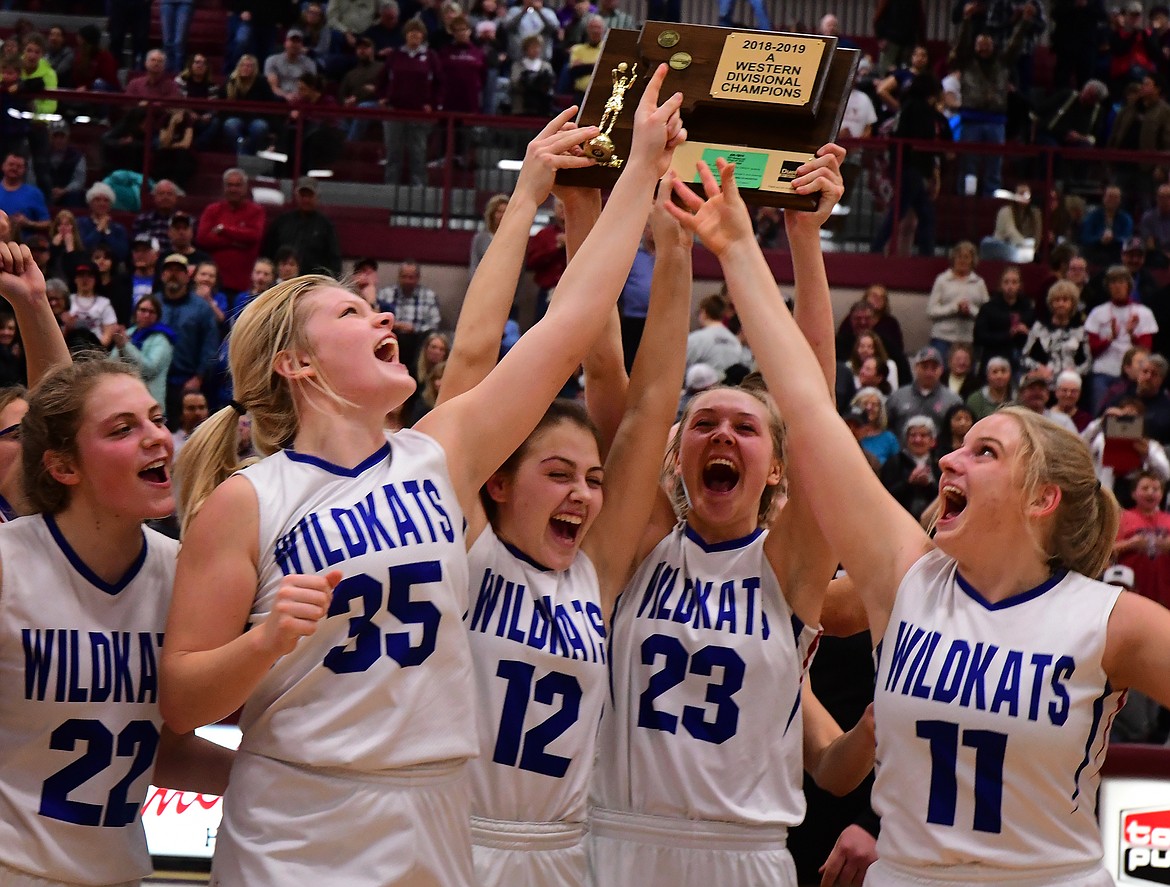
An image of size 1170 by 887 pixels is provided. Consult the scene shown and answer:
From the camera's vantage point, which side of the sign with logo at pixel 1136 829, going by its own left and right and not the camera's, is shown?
front

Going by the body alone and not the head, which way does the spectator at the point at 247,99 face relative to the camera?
toward the camera

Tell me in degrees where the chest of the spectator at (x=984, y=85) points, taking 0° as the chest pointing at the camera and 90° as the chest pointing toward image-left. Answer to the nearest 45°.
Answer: approximately 0°

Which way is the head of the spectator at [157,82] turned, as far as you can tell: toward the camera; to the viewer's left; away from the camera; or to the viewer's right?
toward the camera

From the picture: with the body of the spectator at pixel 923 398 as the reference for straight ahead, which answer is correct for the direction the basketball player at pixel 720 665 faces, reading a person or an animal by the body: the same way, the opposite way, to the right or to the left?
the same way

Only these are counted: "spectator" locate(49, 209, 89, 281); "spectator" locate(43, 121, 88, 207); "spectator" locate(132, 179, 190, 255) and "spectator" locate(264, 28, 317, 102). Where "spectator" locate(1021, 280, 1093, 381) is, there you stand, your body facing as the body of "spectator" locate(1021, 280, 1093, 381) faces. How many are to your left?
0

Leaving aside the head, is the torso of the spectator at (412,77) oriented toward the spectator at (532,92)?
no

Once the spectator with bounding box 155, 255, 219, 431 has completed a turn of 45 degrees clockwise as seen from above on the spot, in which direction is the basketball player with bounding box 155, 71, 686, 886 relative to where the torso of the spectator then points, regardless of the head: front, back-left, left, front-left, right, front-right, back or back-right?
front-left

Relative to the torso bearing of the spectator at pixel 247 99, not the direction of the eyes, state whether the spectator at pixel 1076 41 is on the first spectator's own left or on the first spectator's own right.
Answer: on the first spectator's own left

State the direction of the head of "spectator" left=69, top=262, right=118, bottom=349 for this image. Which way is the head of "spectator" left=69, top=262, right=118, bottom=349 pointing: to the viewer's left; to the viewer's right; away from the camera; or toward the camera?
toward the camera

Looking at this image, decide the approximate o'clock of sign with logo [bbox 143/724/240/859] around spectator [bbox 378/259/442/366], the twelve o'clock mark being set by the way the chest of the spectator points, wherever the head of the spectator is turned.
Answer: The sign with logo is roughly at 12 o'clock from the spectator.

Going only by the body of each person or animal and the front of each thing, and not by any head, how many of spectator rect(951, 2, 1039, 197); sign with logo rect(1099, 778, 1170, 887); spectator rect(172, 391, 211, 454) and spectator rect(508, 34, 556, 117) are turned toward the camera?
4

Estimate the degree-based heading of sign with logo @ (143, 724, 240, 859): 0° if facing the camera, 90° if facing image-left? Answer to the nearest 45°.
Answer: approximately 0°

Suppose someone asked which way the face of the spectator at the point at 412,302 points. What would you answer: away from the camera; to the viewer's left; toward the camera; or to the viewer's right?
toward the camera

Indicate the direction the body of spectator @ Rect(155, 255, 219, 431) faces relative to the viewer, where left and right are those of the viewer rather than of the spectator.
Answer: facing the viewer

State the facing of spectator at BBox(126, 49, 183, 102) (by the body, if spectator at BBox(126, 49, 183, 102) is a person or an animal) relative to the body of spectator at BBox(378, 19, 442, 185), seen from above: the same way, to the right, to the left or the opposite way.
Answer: the same way

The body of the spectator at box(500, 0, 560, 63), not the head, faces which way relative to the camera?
toward the camera

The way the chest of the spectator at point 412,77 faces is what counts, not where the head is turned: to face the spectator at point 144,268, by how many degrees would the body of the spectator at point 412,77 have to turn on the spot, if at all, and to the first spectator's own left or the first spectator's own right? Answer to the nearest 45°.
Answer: approximately 45° to the first spectator's own right
